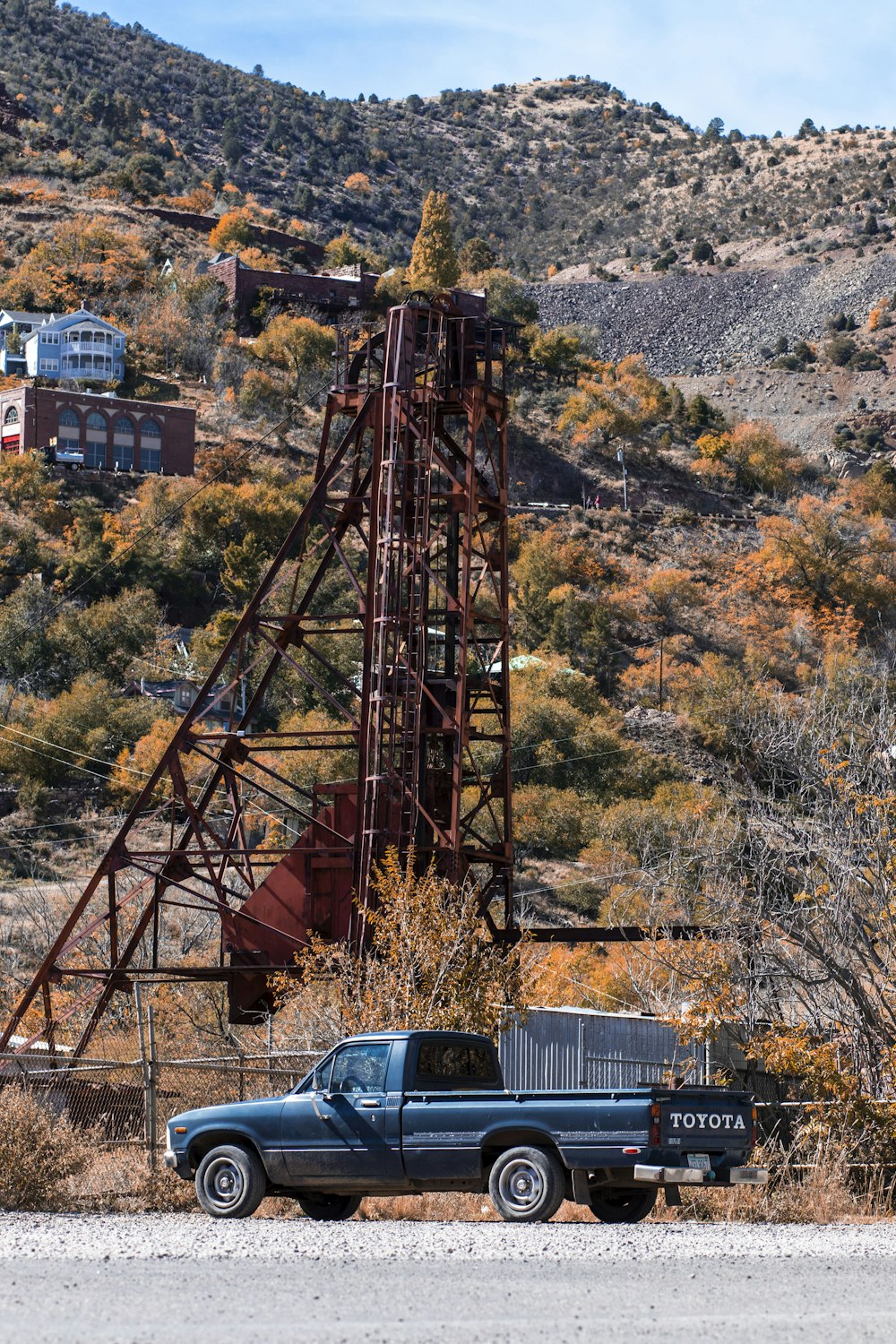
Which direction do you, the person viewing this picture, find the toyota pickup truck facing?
facing away from the viewer and to the left of the viewer

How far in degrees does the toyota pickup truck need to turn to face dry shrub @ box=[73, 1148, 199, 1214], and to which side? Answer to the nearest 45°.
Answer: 0° — it already faces it

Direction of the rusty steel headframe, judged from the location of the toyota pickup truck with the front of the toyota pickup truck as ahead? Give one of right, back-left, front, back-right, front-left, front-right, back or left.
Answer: front-right

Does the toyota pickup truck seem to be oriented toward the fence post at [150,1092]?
yes

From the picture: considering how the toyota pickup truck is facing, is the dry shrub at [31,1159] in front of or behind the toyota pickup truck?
in front

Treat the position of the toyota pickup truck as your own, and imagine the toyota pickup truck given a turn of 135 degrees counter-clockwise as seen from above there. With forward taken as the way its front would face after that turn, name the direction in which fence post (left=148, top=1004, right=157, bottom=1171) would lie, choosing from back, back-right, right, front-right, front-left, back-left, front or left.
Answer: back-right
